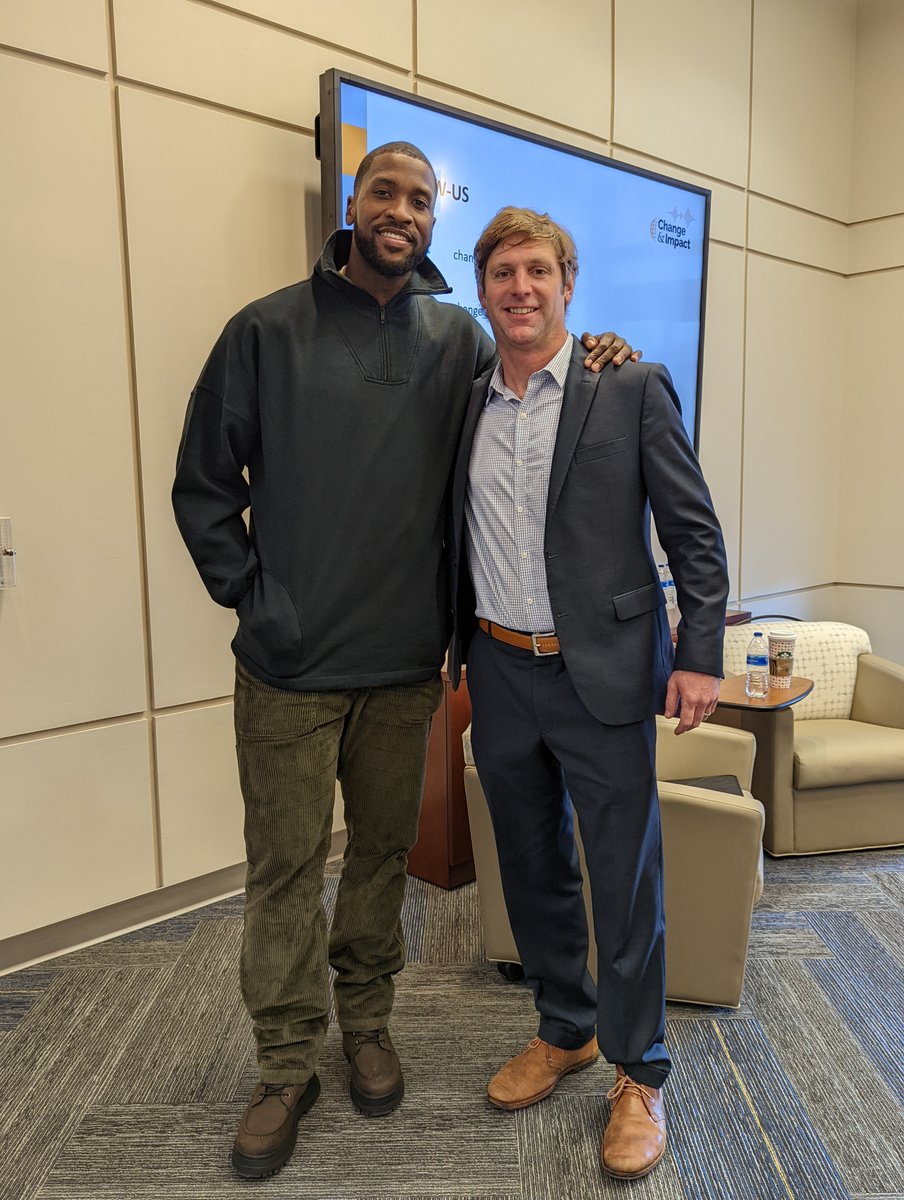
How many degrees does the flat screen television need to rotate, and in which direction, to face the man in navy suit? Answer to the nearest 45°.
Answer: approximately 45° to its right

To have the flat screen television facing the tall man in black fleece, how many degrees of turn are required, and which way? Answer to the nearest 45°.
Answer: approximately 45° to its right

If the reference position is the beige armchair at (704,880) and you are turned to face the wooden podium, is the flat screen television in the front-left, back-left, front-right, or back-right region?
front-right

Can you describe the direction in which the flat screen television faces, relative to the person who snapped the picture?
facing the viewer and to the right of the viewer

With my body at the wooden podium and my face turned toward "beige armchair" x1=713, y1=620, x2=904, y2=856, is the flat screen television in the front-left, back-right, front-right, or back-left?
front-left
